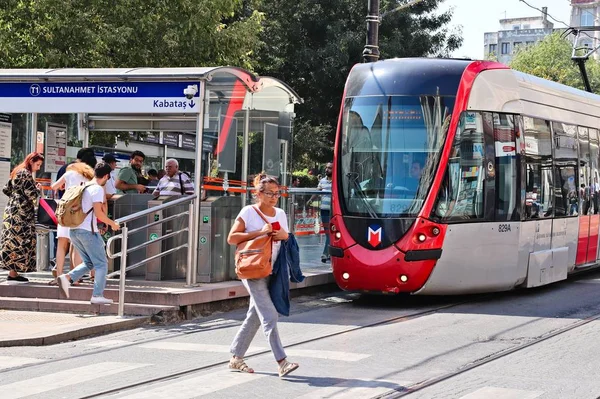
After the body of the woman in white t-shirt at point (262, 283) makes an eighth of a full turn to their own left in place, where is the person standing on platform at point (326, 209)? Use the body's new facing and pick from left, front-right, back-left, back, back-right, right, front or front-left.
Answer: left

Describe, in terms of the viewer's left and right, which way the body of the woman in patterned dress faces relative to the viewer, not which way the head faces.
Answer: facing to the right of the viewer

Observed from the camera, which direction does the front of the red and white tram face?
facing the viewer and to the left of the viewer

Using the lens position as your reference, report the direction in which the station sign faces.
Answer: facing the viewer

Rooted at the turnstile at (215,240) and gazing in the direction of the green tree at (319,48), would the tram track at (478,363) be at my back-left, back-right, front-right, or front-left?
back-right

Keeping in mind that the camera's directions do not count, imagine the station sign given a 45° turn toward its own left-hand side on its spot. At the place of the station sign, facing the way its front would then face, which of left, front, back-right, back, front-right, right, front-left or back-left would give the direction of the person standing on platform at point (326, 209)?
left

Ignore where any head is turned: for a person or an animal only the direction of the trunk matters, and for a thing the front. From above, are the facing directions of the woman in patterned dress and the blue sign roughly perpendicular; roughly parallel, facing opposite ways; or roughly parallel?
roughly perpendicular

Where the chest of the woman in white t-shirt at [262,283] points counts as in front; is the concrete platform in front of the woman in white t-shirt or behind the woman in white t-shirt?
behind
